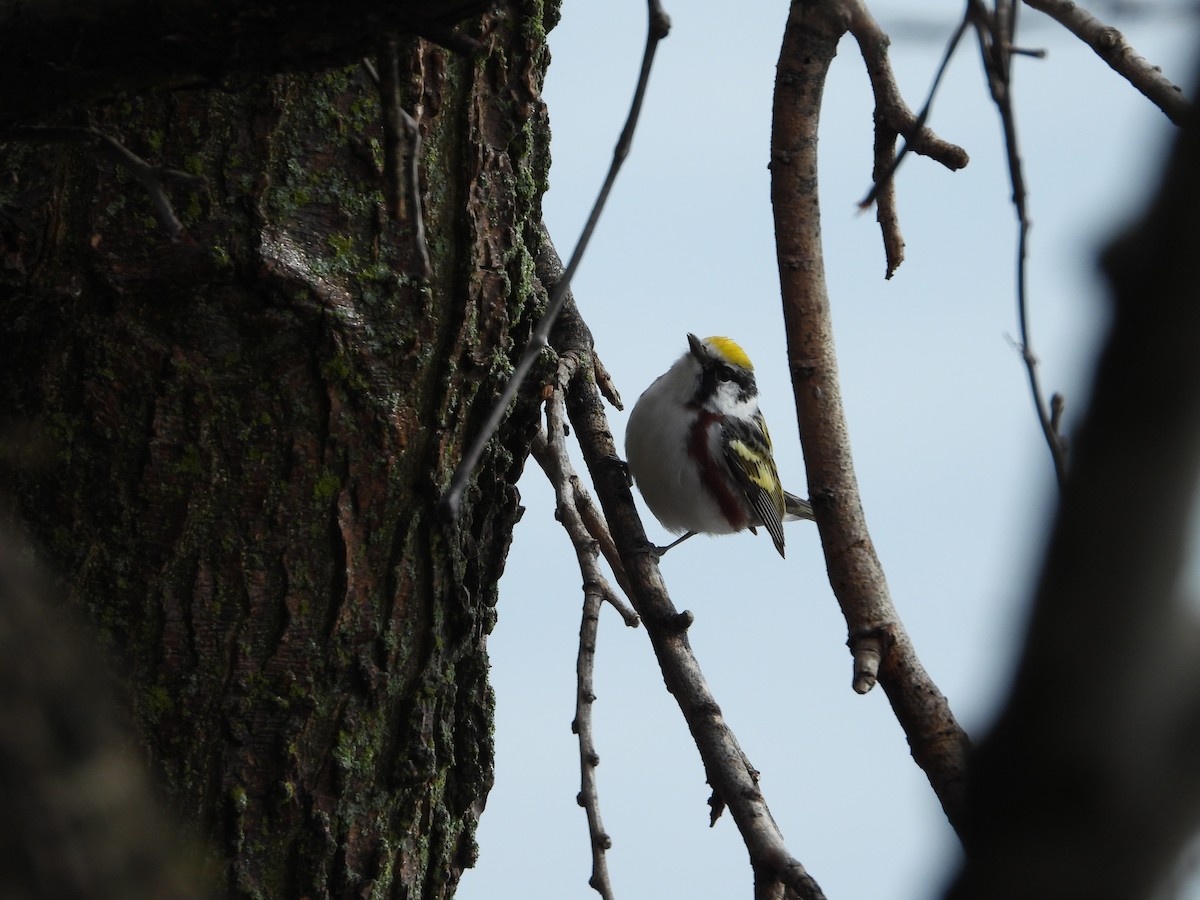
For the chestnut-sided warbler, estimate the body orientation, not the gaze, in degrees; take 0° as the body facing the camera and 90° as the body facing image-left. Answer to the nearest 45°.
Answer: approximately 45°
